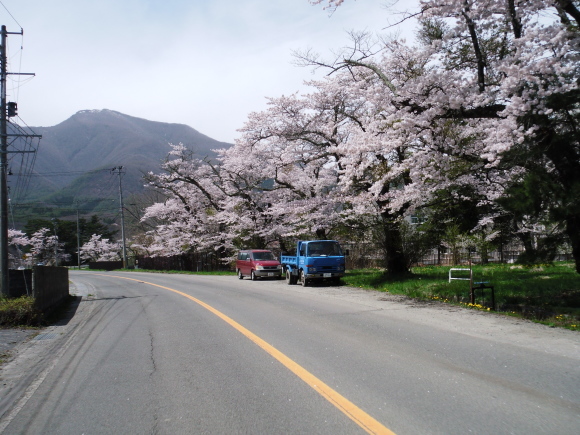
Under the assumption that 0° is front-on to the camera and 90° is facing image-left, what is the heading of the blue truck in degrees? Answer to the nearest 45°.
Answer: approximately 315°

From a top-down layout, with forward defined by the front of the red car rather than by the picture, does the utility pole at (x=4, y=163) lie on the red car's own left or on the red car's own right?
on the red car's own right

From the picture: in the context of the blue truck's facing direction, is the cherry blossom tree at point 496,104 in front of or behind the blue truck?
in front

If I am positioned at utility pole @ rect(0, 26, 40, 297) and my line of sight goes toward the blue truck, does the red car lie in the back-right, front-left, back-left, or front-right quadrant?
front-left

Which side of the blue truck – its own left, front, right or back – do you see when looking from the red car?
back

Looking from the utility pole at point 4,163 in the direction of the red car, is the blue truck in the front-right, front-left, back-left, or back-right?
front-right

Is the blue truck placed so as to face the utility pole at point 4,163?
no

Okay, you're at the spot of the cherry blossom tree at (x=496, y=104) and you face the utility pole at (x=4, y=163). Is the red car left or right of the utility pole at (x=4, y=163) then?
right

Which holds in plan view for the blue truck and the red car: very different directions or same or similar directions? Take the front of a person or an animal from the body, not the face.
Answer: same or similar directions

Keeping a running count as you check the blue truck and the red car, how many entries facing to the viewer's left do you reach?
0

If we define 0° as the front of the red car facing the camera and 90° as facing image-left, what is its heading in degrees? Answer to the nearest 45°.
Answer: approximately 315°
